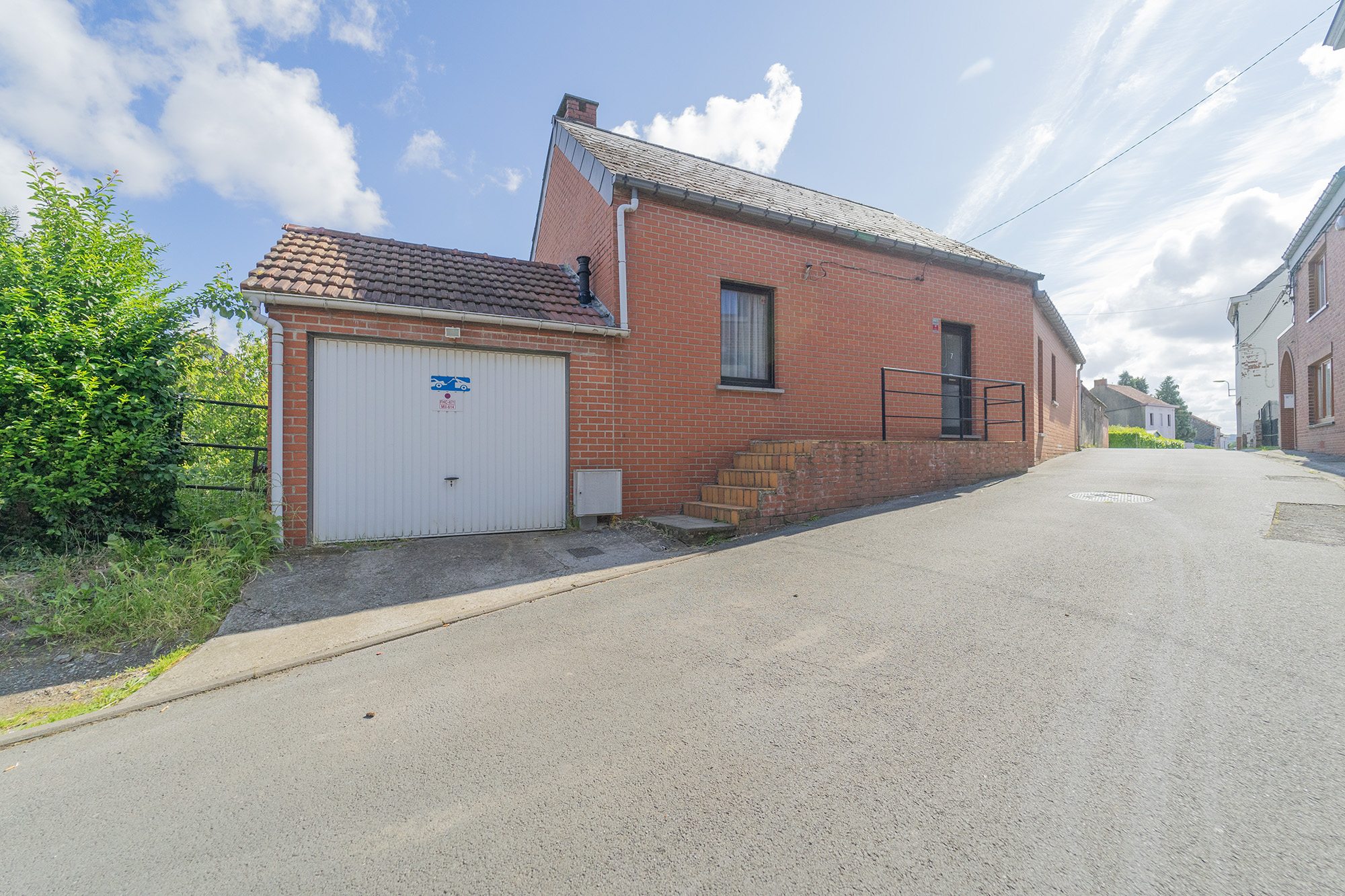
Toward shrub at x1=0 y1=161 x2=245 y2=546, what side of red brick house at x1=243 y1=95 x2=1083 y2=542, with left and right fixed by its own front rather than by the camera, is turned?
right

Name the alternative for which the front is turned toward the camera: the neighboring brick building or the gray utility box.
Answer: the gray utility box

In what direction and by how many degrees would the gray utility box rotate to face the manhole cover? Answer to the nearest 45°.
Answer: approximately 90° to its left

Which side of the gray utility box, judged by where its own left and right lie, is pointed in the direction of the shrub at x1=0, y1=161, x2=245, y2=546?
right

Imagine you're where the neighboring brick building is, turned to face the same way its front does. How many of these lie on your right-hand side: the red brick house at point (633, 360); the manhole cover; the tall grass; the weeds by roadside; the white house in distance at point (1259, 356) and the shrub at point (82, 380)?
1

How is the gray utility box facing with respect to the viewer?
toward the camera

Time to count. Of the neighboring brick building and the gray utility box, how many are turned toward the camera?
1

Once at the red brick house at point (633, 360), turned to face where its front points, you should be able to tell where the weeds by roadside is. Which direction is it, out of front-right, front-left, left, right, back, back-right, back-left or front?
right

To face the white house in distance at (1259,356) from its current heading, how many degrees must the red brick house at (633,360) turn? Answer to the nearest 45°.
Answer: approximately 90° to its left

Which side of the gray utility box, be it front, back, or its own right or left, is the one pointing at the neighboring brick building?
left

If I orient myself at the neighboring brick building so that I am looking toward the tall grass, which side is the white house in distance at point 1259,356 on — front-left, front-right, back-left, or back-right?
back-right

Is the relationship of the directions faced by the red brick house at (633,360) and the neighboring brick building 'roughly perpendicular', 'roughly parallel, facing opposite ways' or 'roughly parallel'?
roughly parallel, facing opposite ways

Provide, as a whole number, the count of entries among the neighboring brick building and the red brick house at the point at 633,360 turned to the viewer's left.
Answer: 1

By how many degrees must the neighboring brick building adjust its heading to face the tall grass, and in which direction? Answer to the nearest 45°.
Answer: approximately 90° to its left

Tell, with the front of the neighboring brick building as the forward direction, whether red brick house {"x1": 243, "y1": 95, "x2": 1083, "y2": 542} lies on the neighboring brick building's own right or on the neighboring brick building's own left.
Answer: on the neighboring brick building's own left

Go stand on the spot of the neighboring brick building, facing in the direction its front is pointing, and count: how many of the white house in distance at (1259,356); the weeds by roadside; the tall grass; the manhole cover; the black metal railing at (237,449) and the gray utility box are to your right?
1

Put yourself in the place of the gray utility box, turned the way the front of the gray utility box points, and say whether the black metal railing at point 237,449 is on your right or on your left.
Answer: on your right

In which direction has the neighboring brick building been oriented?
to the viewer's left
